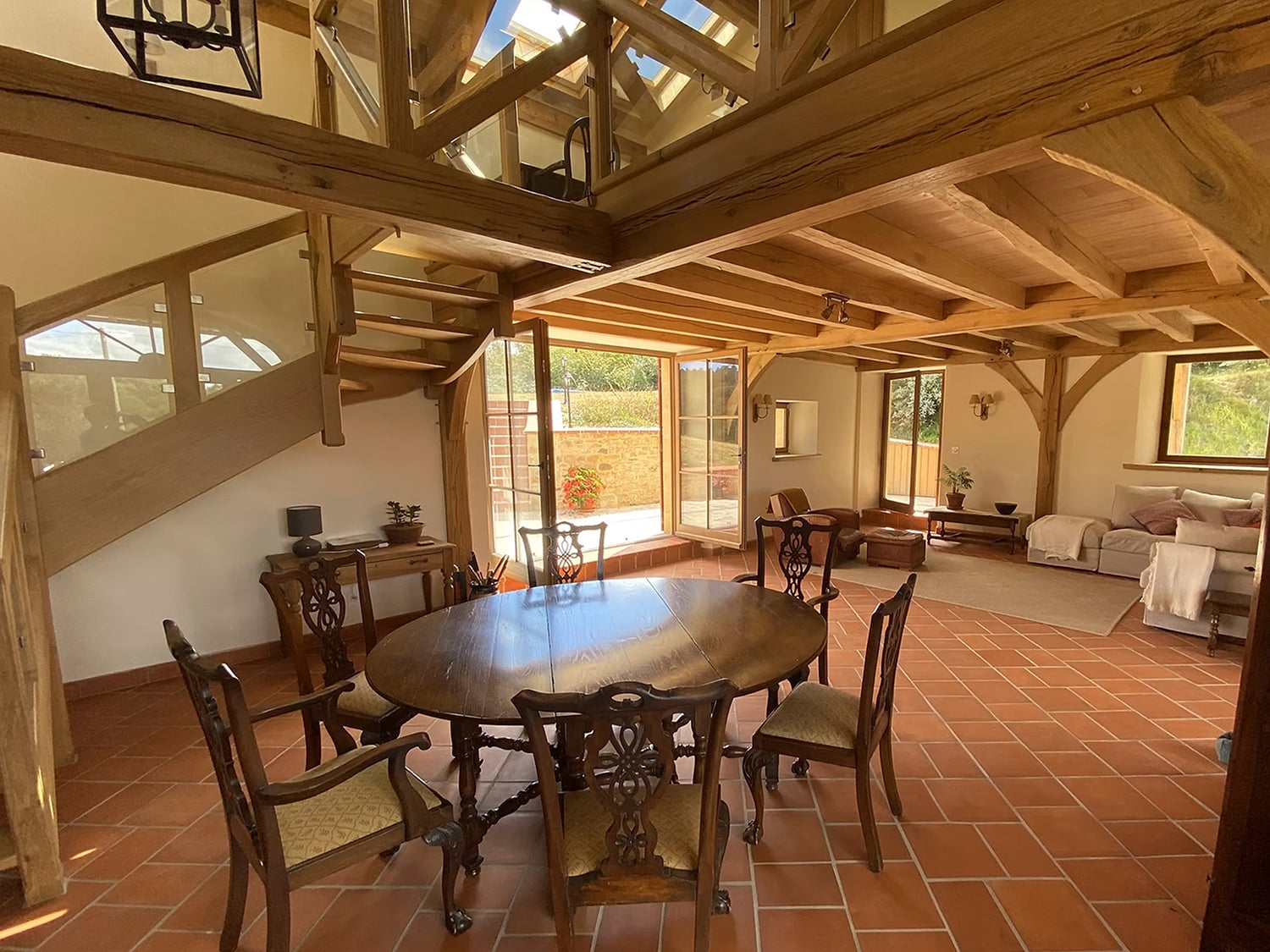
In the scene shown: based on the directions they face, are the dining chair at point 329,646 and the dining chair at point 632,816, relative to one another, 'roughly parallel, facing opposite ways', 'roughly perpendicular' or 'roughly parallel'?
roughly perpendicular

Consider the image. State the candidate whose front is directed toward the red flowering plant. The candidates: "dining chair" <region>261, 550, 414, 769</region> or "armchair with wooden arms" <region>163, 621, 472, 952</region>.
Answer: the armchair with wooden arms

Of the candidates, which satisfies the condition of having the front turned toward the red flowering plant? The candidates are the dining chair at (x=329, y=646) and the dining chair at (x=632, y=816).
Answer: the dining chair at (x=632, y=816)

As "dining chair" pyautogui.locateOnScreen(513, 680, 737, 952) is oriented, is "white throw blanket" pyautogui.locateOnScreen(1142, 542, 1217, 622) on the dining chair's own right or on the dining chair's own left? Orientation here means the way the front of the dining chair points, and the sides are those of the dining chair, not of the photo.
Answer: on the dining chair's own right

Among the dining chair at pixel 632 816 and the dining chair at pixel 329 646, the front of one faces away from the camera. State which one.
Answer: the dining chair at pixel 632 816

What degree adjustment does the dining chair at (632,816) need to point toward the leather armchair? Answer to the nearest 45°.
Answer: approximately 45° to its right

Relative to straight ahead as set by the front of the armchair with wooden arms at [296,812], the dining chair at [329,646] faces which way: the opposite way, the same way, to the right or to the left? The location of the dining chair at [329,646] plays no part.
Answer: to the right

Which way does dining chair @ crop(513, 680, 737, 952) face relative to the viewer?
away from the camera

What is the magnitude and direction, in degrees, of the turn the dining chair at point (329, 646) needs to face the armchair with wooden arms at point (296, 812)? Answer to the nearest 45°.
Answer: approximately 45° to its right
